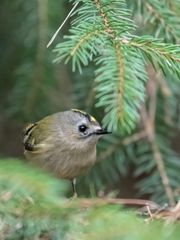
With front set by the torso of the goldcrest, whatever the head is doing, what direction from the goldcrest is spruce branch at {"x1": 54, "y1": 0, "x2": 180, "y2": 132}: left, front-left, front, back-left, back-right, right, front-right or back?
front-left

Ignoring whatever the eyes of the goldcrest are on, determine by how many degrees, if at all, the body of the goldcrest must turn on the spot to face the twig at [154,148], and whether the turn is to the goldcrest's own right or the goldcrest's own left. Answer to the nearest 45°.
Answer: approximately 45° to the goldcrest's own left

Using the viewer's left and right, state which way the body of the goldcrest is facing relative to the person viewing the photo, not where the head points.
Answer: facing the viewer and to the right of the viewer

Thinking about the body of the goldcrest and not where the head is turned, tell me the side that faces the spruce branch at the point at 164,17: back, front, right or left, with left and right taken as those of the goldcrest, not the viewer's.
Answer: left
